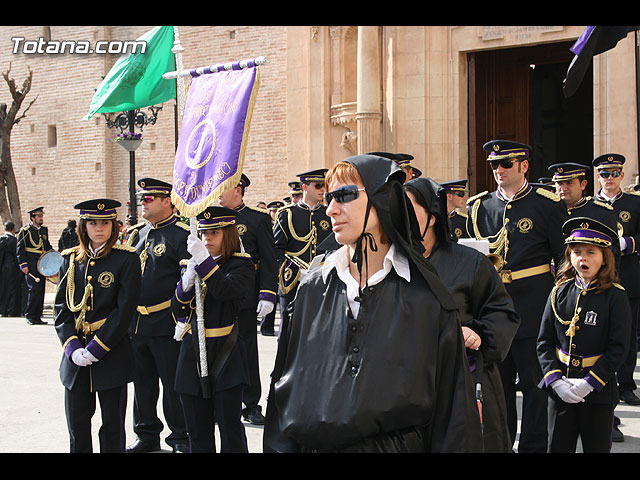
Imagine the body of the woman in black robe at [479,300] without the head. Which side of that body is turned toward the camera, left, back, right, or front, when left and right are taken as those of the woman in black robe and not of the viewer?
left

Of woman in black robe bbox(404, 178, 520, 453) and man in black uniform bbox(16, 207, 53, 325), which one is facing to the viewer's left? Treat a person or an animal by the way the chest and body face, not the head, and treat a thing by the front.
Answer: the woman in black robe

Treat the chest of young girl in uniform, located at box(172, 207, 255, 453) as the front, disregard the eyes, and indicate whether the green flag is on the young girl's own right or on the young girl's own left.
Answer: on the young girl's own right

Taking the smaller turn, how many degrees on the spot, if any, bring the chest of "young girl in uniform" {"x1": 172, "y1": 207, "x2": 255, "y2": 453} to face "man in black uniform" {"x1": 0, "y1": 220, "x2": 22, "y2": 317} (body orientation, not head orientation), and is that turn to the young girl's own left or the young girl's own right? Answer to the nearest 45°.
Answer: approximately 135° to the young girl's own right

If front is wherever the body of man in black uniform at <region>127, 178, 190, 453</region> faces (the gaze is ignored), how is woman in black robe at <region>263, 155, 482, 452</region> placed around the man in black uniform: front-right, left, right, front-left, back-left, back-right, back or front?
front-left

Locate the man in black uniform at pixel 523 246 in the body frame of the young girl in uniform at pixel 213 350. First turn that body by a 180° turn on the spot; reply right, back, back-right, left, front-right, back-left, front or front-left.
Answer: front-right

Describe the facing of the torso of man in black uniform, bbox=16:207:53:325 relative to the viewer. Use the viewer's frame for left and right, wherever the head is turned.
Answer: facing the viewer and to the right of the viewer

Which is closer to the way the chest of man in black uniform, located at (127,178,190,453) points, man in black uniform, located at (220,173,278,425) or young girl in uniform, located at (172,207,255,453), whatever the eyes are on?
the young girl in uniform

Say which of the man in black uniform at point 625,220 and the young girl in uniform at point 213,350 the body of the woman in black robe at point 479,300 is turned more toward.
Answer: the young girl in uniform
